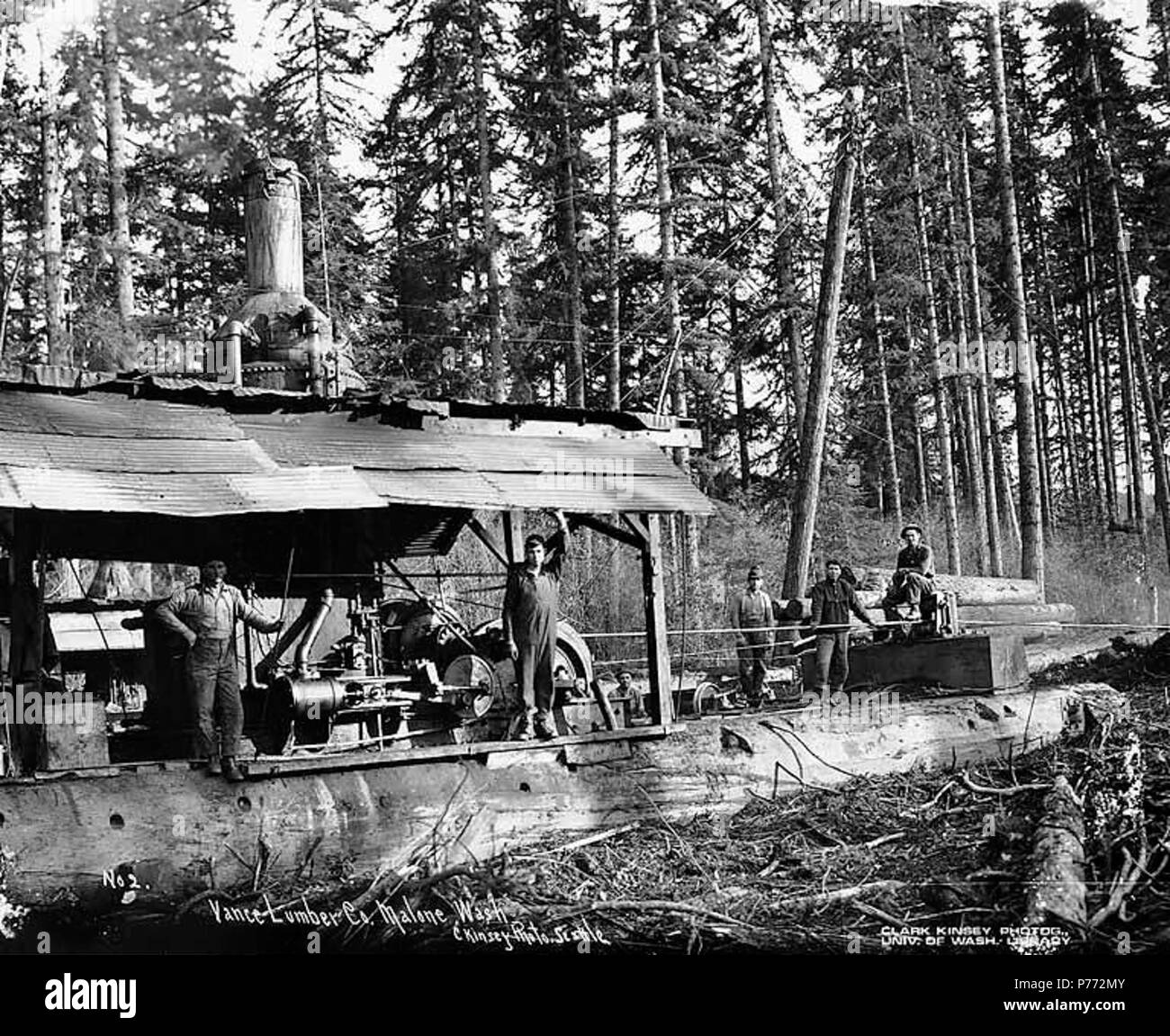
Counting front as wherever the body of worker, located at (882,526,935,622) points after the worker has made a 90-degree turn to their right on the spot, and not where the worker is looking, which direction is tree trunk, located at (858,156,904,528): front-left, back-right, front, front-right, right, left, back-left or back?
front-right

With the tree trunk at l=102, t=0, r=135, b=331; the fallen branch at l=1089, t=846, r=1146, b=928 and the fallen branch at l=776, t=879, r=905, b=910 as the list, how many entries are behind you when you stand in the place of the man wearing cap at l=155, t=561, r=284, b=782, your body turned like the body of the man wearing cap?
1

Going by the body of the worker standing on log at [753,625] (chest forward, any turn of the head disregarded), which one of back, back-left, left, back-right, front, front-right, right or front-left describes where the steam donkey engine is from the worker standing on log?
front-right

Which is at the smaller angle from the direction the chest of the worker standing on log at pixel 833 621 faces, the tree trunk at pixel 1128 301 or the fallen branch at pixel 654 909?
the fallen branch

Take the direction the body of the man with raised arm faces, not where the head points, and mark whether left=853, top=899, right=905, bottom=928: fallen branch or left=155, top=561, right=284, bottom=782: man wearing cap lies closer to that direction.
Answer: the fallen branch

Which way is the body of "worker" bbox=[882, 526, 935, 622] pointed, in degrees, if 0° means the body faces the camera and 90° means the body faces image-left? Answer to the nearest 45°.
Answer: approximately 45°

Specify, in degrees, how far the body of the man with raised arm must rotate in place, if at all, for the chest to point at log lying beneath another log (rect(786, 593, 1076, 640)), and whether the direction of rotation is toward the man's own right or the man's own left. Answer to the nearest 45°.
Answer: approximately 135° to the man's own left

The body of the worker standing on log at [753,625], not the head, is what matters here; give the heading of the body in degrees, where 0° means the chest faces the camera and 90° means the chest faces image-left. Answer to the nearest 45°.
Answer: approximately 0°

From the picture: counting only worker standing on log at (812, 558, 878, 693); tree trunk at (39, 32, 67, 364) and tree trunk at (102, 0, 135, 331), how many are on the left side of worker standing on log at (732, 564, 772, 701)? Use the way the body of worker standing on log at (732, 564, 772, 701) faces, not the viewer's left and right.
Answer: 1

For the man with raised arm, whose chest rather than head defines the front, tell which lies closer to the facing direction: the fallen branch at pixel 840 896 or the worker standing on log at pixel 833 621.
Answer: the fallen branch

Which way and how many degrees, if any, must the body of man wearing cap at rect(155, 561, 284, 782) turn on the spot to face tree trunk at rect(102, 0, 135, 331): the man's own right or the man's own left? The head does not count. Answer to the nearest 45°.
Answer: approximately 180°

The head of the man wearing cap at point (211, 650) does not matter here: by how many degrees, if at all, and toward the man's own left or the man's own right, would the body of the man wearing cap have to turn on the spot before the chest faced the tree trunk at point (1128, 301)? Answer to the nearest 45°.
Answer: approximately 135° to the man's own left
